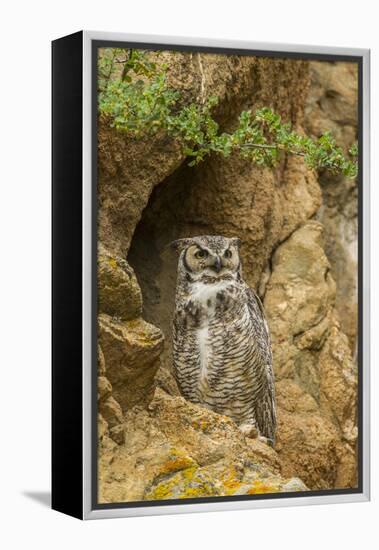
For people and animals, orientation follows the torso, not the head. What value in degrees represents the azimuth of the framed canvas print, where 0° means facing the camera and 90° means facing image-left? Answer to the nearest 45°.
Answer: approximately 315°
